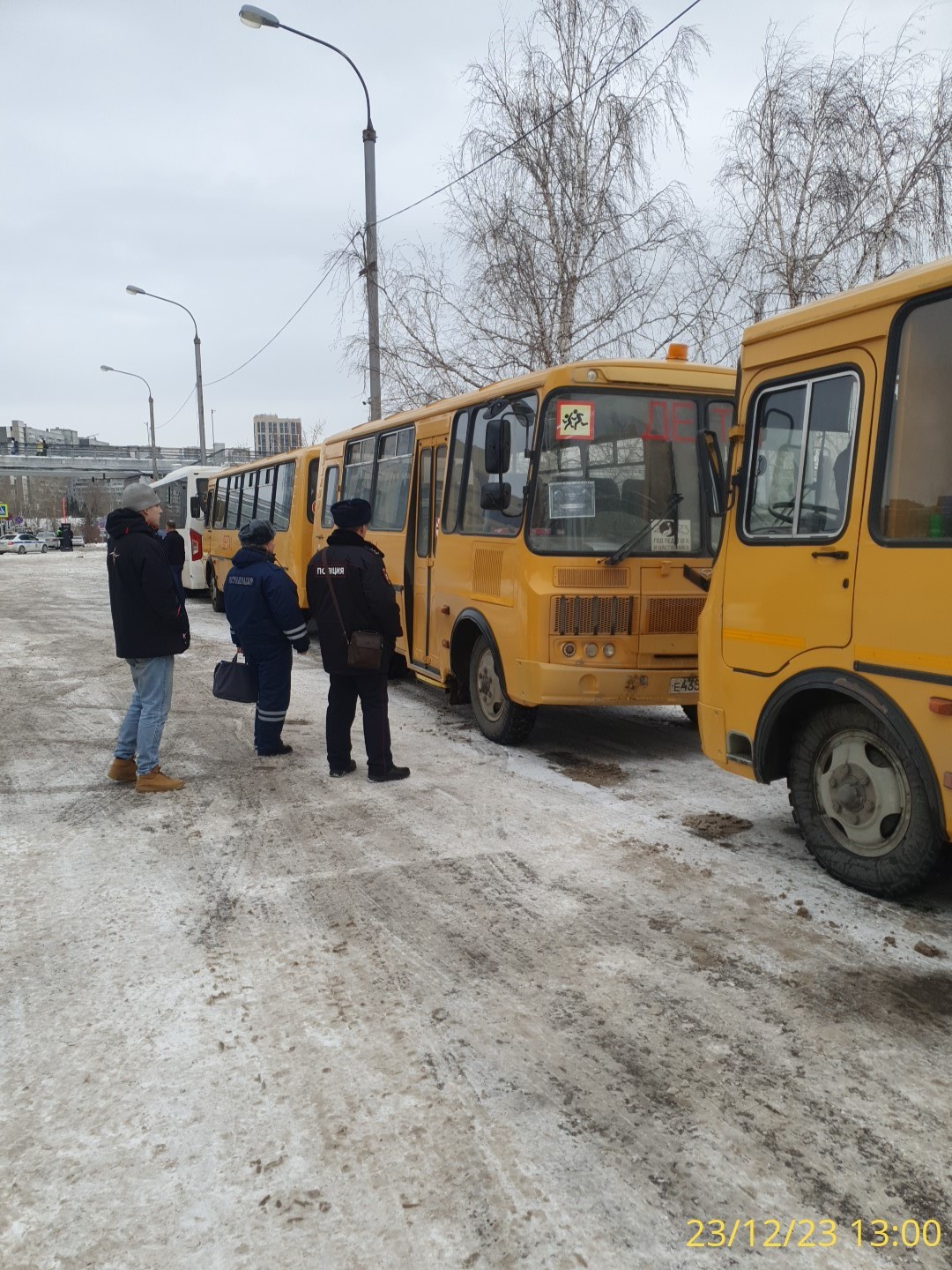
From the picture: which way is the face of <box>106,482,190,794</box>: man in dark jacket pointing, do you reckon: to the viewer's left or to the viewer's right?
to the viewer's right

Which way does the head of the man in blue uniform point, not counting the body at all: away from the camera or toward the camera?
away from the camera

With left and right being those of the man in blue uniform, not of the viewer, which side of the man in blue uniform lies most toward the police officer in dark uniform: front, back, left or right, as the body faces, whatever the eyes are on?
right

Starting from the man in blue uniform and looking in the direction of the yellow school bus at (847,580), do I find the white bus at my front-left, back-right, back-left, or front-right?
back-left

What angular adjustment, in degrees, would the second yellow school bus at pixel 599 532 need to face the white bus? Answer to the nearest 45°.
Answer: approximately 180°

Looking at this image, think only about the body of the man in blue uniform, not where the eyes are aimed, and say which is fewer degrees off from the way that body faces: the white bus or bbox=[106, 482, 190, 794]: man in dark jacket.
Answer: the white bus

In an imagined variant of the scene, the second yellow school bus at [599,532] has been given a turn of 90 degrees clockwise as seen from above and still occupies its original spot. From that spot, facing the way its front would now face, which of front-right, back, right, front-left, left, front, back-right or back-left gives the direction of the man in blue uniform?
front-left

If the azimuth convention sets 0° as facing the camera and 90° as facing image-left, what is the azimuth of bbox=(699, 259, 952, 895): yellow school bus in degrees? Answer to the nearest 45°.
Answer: approximately 135°
